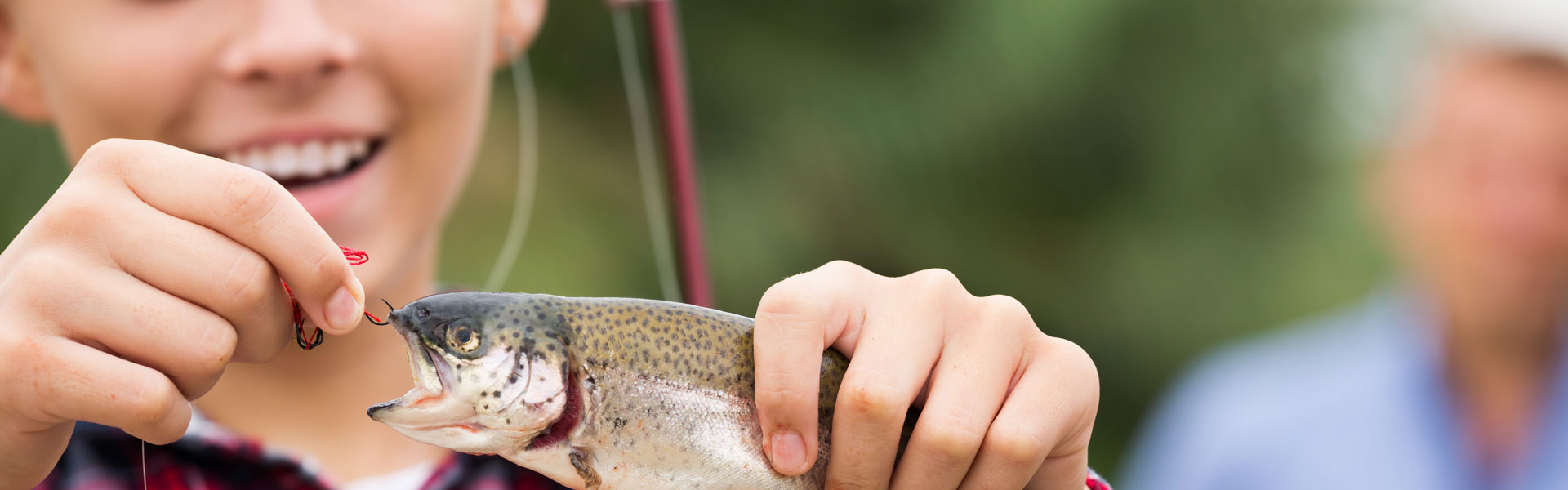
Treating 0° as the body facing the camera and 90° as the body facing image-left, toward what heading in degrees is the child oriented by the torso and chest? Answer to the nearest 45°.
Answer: approximately 0°
